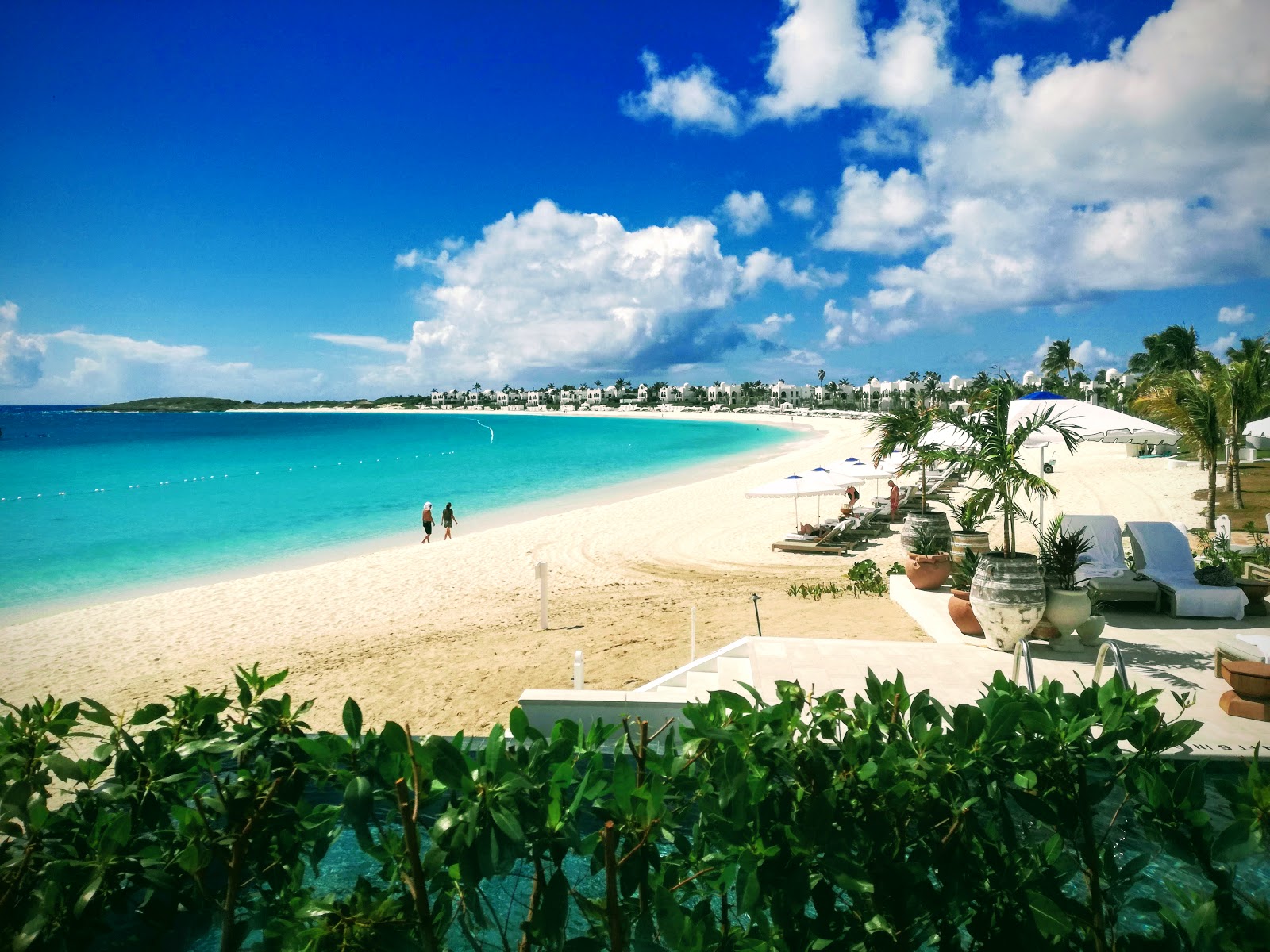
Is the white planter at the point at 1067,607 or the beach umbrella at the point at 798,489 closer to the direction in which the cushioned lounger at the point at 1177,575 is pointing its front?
the white planter

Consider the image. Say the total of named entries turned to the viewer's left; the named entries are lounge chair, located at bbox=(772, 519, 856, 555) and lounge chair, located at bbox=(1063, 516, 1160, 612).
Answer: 1

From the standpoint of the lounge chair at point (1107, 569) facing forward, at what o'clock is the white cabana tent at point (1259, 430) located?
The white cabana tent is roughly at 8 o'clock from the lounge chair.

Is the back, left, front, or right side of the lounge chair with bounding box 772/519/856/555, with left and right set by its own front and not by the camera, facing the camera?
left

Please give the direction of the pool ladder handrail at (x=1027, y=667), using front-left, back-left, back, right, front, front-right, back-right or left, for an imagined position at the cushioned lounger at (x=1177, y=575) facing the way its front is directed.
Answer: front-right

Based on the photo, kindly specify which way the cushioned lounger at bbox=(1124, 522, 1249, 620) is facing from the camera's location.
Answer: facing the viewer and to the right of the viewer

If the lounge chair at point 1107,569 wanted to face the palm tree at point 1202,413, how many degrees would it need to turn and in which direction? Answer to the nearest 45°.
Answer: approximately 135° to its left

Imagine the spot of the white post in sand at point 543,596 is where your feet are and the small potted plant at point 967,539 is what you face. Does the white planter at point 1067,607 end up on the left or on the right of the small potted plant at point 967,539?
right

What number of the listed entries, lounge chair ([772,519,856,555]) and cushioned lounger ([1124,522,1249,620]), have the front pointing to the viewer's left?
1

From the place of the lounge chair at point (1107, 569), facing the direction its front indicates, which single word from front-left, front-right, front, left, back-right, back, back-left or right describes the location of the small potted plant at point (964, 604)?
right

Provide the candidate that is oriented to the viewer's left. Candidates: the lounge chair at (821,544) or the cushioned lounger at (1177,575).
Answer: the lounge chair

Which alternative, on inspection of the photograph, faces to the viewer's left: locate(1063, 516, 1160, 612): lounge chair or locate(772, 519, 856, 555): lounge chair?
locate(772, 519, 856, 555): lounge chair
